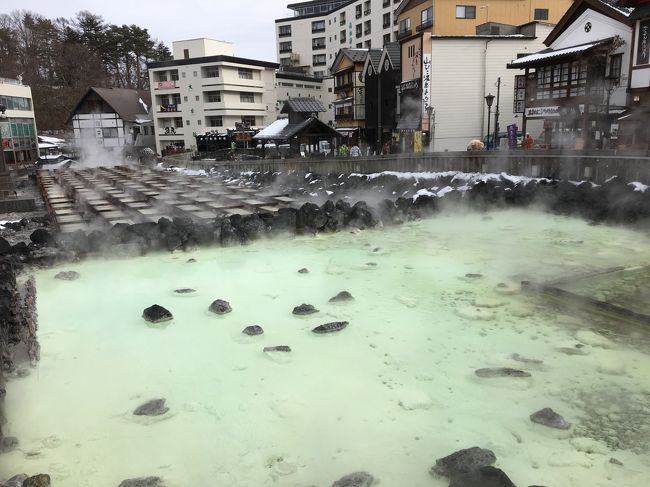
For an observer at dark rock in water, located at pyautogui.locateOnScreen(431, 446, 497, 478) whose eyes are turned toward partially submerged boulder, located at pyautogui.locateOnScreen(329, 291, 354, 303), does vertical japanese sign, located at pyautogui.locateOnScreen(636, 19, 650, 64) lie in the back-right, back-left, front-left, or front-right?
front-right

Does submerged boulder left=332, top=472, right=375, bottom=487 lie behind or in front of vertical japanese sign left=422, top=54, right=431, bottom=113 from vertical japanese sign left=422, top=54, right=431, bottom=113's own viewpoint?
in front

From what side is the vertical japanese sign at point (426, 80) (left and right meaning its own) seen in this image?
front

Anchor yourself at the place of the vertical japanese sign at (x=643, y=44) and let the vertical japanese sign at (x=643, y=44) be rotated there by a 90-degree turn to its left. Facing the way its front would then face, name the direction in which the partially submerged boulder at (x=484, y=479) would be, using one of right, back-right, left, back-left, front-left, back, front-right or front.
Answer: front-right

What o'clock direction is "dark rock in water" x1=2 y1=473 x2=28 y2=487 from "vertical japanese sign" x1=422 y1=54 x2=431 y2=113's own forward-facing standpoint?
The dark rock in water is roughly at 12 o'clock from the vertical japanese sign.

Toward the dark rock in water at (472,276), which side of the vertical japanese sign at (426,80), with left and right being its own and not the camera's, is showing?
front

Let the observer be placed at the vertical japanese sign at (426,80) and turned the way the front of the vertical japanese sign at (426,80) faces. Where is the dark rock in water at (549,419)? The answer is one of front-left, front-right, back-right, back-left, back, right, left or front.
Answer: front

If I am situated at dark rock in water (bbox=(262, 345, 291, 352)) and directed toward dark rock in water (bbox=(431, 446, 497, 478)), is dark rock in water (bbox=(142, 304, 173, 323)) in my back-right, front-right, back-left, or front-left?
back-right

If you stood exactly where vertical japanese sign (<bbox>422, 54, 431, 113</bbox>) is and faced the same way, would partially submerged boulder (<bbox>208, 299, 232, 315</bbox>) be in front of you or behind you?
in front

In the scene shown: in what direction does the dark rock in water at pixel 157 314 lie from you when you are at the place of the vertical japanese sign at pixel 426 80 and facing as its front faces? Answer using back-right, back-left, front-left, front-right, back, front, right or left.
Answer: front

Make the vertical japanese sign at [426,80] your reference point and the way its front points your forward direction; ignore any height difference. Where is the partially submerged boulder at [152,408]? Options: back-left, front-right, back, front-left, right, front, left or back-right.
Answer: front

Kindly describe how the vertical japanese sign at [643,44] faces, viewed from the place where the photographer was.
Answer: facing the viewer and to the left of the viewer

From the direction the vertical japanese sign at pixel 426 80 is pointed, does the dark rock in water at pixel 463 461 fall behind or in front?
in front

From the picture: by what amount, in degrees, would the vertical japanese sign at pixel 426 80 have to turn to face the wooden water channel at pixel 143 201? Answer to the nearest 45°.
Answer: approximately 45° to its right

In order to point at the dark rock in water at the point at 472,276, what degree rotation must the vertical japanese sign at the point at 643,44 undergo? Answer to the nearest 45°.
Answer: approximately 45° to its left

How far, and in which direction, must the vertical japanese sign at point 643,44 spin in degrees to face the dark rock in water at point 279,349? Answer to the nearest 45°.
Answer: approximately 45° to its left

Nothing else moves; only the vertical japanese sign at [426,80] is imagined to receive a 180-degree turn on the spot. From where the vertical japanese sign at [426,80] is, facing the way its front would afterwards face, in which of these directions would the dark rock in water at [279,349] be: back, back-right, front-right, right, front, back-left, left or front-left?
back

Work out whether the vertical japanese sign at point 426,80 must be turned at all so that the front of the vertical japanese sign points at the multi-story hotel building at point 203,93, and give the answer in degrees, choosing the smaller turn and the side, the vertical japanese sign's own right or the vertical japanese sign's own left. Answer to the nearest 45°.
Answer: approximately 135° to the vertical japanese sign's own right

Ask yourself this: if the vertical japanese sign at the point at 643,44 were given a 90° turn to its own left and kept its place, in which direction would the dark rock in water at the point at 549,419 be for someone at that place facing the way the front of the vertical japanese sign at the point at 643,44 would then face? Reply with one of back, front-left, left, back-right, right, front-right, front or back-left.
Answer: front-right

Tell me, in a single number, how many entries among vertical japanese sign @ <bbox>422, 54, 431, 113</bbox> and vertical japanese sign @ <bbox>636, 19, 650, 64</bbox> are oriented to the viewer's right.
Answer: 0
